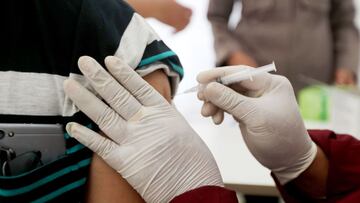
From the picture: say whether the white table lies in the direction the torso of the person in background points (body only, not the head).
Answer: yes

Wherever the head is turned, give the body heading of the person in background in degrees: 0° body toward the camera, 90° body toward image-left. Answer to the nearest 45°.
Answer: approximately 0°
